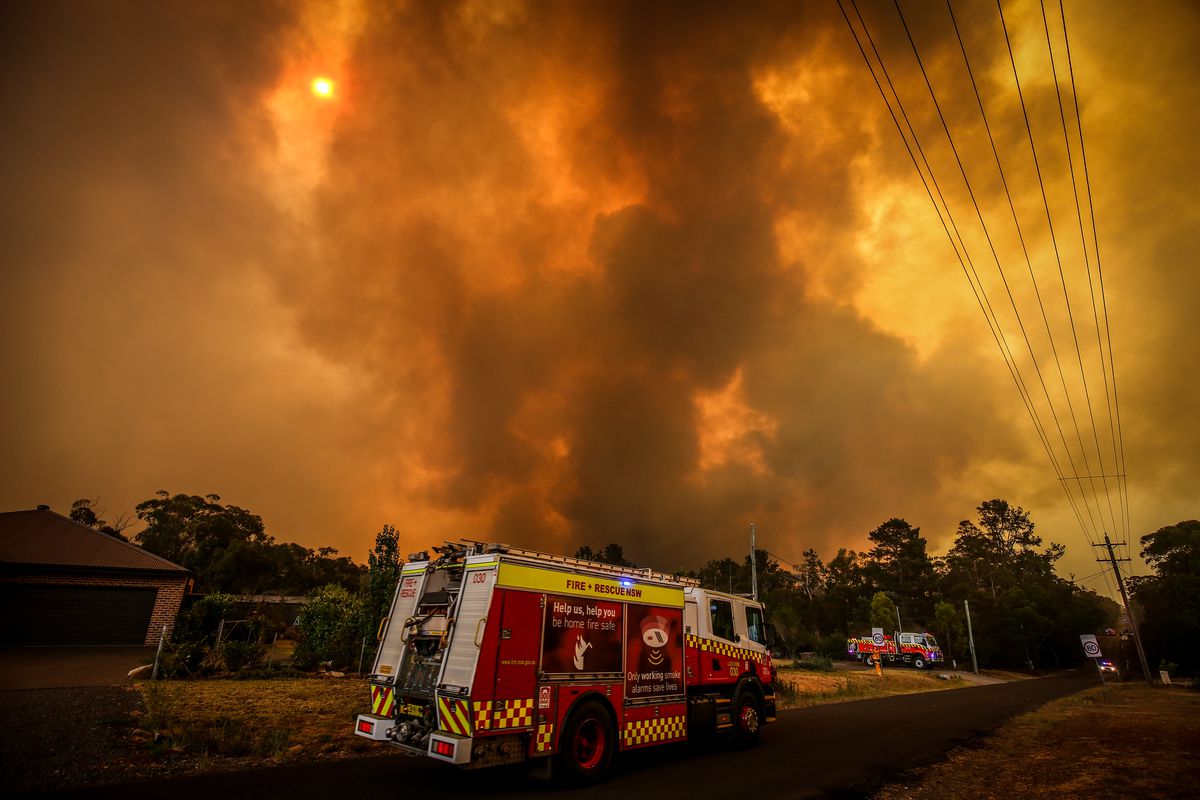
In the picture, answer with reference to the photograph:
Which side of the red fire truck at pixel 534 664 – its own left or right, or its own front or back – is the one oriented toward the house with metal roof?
left

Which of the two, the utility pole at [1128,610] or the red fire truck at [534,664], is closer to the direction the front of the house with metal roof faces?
the red fire truck

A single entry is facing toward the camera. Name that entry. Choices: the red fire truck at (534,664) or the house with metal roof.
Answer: the house with metal roof

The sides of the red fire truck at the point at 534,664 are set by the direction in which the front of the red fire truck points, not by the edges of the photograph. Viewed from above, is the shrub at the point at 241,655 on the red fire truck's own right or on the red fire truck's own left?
on the red fire truck's own left

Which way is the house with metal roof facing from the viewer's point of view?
toward the camera

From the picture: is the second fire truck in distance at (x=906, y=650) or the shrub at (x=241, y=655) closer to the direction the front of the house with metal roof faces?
the shrub

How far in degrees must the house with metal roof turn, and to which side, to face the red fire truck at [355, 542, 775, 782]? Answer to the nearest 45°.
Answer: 0° — it already faces it

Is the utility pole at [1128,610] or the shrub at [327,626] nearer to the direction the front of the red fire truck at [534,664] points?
the utility pole

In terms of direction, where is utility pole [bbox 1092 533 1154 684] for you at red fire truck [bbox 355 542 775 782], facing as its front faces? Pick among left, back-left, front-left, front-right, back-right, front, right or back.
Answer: front

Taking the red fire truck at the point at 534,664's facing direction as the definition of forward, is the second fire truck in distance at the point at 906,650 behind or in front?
in front

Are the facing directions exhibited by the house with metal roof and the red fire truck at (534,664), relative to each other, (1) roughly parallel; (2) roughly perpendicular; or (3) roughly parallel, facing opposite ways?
roughly perpendicular

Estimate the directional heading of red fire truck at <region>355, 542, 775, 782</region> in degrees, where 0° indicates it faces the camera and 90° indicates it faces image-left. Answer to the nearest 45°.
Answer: approximately 225°

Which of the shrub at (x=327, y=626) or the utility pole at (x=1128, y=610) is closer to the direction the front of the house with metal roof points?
the shrub

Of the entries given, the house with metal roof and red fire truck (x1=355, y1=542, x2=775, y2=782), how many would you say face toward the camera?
1

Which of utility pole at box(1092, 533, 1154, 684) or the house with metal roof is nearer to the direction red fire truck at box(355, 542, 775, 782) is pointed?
the utility pole
